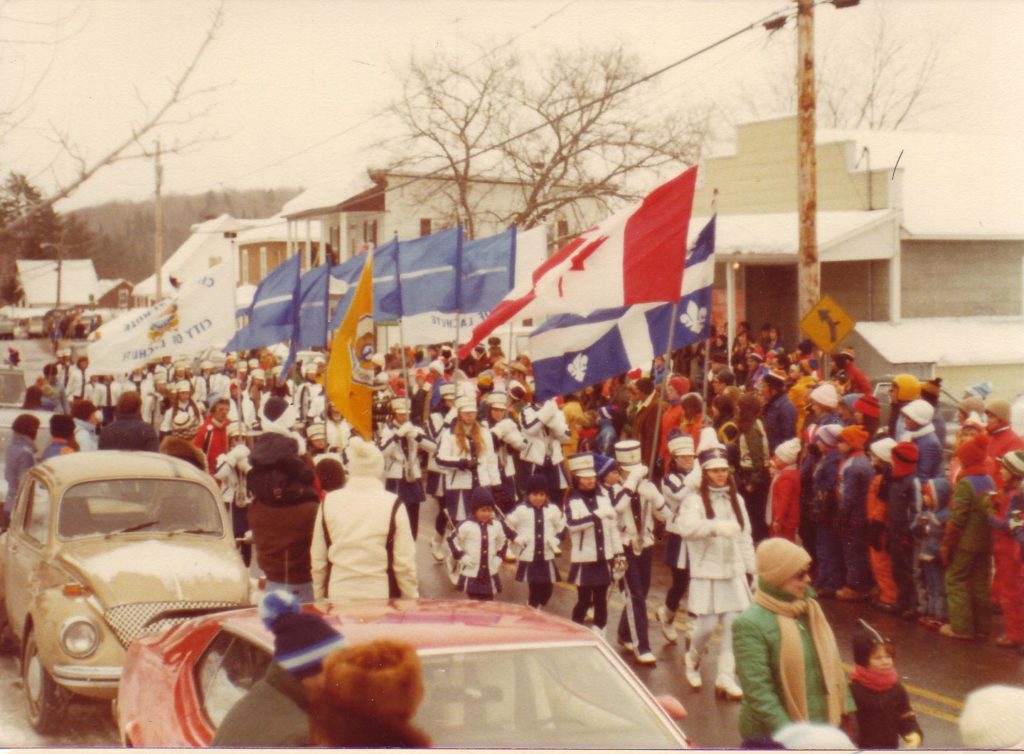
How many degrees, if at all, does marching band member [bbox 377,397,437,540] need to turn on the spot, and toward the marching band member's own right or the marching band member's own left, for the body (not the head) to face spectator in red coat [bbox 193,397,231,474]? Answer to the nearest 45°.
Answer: approximately 90° to the marching band member's own right

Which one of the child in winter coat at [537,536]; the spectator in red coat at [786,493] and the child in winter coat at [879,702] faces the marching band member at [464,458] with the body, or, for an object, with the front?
the spectator in red coat

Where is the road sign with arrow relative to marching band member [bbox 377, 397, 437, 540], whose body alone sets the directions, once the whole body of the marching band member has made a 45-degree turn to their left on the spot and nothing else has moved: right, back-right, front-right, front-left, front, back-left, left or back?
front-left

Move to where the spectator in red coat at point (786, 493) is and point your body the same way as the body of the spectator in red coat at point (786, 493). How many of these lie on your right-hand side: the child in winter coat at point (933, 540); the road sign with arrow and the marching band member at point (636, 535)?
1

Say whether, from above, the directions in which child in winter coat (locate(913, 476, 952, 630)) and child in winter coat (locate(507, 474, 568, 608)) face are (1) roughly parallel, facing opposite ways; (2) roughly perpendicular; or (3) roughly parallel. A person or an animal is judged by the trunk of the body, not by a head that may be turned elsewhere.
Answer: roughly perpendicular

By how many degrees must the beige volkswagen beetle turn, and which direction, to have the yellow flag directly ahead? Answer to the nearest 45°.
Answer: approximately 90° to its left

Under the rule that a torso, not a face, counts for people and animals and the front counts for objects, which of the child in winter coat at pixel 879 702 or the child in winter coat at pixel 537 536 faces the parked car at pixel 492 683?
the child in winter coat at pixel 537 536

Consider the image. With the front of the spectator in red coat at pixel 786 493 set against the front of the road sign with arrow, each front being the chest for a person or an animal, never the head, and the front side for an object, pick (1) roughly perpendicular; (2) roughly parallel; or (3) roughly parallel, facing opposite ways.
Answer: roughly perpendicular

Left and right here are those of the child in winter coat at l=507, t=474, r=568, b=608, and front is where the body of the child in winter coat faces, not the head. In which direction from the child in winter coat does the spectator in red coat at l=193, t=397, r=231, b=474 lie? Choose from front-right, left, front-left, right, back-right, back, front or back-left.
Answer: back-right

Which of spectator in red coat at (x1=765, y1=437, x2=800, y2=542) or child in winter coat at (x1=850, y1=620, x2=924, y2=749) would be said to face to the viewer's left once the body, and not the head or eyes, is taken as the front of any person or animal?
the spectator in red coat

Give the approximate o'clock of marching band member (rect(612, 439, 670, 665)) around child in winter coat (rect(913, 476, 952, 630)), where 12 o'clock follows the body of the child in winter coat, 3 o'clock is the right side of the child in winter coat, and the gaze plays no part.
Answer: The marching band member is roughly at 11 o'clock from the child in winter coat.

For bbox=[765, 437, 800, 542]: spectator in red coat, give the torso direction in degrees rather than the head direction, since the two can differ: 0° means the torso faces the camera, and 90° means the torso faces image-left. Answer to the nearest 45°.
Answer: approximately 90°

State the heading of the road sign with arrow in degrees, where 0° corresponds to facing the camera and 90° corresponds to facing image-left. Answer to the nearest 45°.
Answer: approximately 0°
